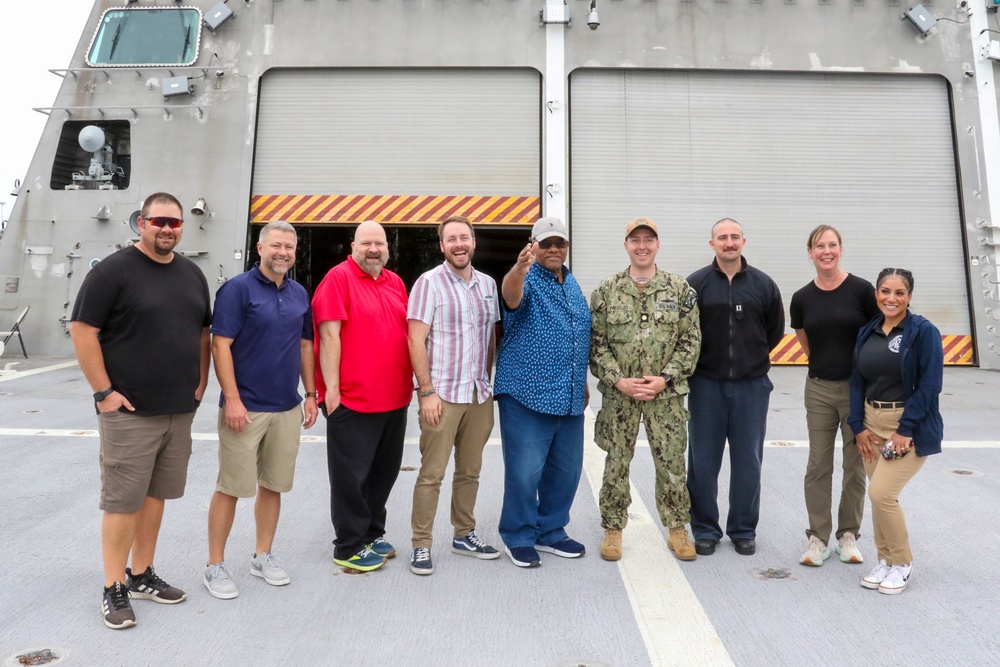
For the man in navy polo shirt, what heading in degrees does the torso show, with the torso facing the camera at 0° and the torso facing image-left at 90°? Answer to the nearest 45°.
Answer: approximately 315°

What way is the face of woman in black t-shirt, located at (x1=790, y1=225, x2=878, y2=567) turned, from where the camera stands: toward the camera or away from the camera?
toward the camera

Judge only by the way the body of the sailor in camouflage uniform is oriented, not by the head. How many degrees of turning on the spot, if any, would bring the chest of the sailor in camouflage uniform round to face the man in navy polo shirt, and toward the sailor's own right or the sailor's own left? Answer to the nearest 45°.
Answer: approximately 45° to the sailor's own right

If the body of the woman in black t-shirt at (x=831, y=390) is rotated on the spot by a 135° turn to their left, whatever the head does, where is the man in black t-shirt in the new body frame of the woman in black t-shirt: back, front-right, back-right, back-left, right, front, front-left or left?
back

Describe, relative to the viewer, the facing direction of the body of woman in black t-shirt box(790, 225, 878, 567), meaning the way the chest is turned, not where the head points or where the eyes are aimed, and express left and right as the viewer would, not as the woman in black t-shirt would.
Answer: facing the viewer

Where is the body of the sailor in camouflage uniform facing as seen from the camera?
toward the camera

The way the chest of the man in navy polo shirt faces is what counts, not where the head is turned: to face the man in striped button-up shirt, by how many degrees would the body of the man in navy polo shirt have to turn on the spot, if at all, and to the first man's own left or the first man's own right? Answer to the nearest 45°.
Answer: approximately 45° to the first man's own left

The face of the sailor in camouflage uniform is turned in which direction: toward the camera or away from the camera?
toward the camera

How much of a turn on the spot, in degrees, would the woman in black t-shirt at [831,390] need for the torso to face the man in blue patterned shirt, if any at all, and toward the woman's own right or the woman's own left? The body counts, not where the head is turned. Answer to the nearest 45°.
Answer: approximately 45° to the woman's own right

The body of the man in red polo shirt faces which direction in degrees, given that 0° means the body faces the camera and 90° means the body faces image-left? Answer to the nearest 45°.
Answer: approximately 315°

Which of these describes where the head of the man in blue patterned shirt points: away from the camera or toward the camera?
toward the camera

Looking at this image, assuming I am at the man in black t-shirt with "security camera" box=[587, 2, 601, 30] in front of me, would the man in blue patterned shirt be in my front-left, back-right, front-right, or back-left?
front-right

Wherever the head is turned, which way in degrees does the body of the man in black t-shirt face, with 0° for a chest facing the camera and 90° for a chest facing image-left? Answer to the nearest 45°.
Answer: approximately 315°
